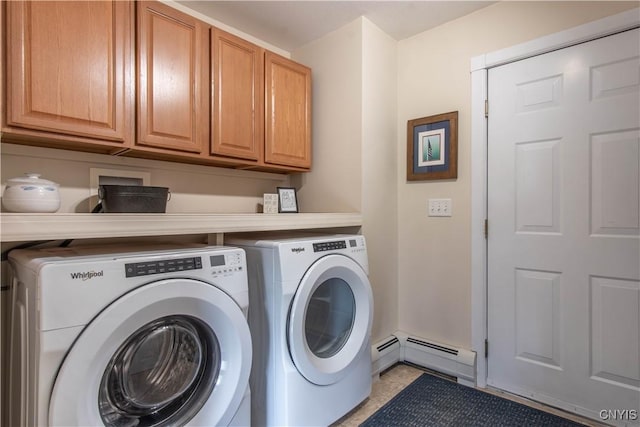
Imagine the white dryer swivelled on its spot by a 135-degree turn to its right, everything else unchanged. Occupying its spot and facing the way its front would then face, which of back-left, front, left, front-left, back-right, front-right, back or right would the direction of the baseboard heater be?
back-right

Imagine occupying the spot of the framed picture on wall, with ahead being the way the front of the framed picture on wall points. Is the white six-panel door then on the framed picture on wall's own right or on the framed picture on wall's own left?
on the framed picture on wall's own left

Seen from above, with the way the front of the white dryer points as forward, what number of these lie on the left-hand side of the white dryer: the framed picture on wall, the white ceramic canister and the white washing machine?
1

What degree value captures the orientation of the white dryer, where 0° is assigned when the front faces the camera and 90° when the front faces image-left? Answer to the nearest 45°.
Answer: approximately 315°

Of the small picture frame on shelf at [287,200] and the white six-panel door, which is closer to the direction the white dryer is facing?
the white six-panel door
